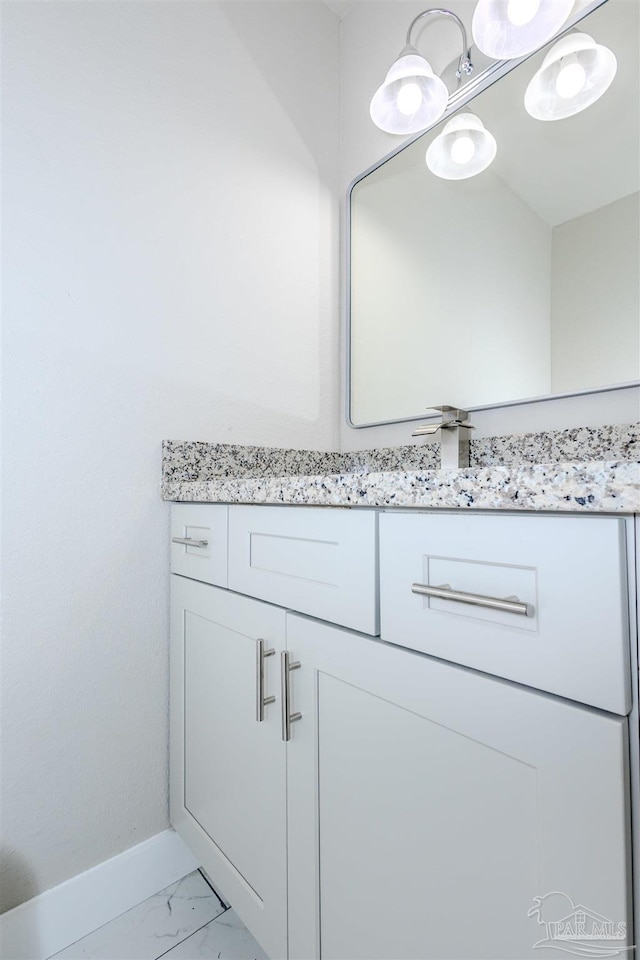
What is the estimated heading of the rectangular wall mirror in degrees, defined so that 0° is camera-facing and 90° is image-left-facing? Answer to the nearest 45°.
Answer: approximately 45°

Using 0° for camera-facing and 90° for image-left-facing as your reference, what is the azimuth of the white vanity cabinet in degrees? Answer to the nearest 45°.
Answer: approximately 45°
